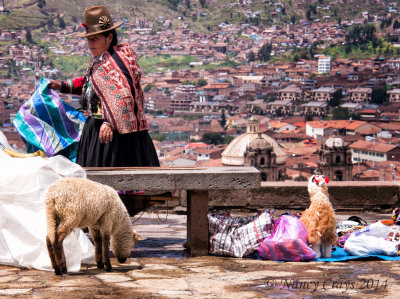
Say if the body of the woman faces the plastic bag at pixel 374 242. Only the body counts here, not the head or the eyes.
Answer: no

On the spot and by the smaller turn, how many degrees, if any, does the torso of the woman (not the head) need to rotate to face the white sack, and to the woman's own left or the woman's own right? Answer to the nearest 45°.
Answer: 0° — they already face it

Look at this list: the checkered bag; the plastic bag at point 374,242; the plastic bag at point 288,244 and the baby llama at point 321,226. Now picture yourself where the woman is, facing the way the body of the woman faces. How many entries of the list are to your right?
0

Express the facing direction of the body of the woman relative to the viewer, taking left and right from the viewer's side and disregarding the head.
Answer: facing the viewer and to the left of the viewer

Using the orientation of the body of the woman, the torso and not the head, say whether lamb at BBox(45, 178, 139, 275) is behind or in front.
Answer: in front

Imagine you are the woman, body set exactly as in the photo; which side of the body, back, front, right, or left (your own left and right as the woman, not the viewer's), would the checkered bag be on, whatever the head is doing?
left

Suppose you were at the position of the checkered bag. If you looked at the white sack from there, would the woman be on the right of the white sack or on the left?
right

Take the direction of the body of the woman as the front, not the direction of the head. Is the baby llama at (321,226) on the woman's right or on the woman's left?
on the woman's left

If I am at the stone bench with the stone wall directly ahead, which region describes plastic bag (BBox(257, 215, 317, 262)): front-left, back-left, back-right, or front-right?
front-right

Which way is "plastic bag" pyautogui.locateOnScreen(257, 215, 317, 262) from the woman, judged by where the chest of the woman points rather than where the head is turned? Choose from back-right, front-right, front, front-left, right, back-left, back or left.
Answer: left

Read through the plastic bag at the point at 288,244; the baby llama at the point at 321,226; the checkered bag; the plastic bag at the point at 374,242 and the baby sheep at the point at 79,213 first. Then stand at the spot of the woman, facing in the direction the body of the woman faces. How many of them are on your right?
0

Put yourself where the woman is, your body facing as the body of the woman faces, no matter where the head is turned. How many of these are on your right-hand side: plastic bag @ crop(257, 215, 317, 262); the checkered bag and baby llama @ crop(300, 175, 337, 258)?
0
